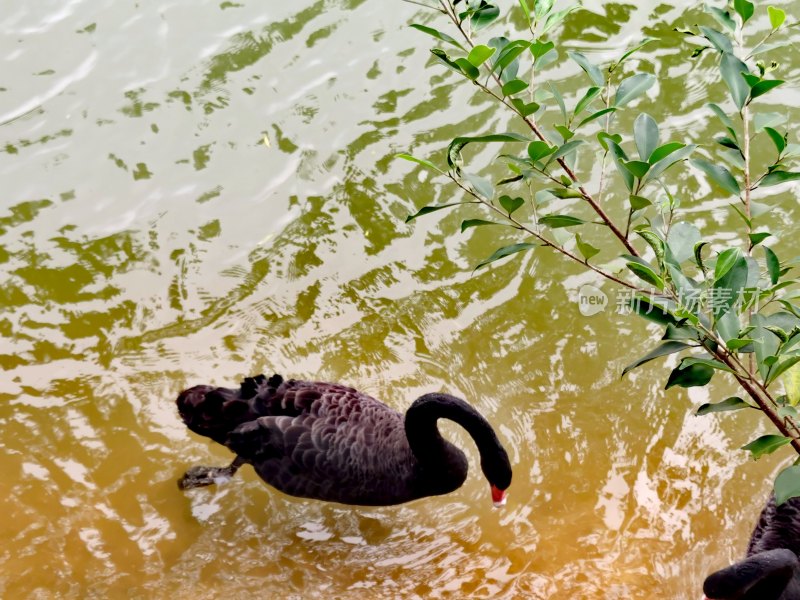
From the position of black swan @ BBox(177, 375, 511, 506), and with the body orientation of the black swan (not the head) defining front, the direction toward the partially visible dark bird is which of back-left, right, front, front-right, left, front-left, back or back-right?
front-right

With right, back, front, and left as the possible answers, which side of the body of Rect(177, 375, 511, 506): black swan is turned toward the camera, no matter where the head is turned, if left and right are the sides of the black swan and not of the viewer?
right
